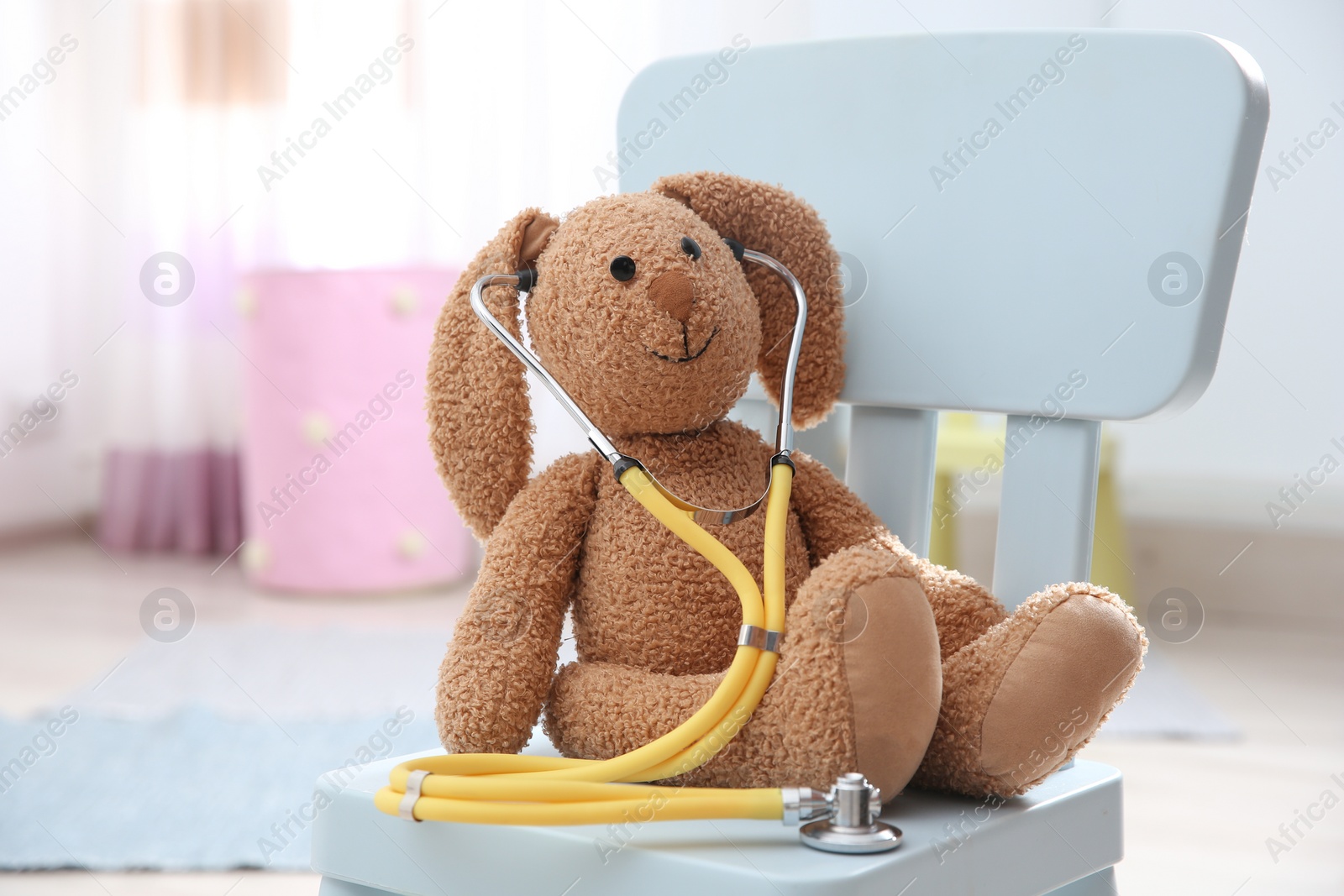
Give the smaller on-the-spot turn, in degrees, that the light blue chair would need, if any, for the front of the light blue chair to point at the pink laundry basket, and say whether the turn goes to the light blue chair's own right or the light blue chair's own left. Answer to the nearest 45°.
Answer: approximately 90° to the light blue chair's own right

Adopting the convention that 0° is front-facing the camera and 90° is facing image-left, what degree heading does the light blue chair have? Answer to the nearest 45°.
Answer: approximately 45°

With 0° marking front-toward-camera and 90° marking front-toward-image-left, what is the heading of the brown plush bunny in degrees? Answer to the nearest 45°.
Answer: approximately 315°

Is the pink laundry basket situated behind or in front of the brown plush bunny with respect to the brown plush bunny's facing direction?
behind
